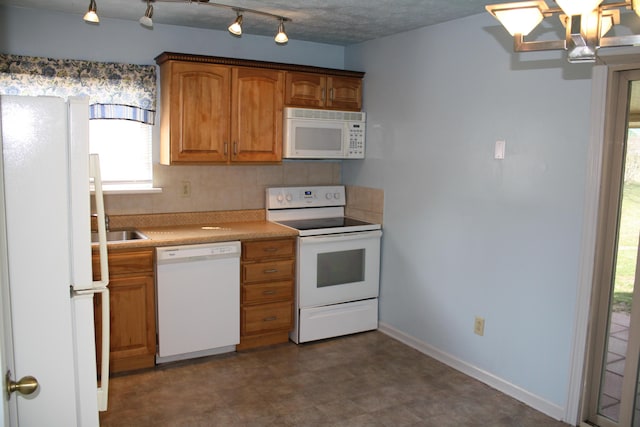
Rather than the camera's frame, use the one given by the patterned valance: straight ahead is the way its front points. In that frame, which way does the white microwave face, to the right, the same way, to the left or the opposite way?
the same way

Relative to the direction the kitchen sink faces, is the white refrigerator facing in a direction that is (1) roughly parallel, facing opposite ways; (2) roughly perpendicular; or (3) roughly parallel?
roughly perpendicular

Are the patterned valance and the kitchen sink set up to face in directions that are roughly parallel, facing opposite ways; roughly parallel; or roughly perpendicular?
roughly parallel

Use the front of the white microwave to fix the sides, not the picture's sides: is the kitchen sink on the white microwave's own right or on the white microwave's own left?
on the white microwave's own right

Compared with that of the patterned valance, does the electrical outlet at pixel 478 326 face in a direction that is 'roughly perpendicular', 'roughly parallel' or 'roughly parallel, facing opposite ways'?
roughly perpendicular

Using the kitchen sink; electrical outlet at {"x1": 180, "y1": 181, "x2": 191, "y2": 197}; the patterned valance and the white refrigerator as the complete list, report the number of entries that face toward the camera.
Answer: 3

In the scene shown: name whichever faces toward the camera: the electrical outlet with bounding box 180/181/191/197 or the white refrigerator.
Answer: the electrical outlet

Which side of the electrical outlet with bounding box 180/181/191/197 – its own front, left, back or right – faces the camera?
front

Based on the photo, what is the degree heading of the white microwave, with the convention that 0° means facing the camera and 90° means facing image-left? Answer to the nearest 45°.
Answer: approximately 315°

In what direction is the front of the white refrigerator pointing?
to the viewer's right

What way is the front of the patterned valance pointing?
toward the camera

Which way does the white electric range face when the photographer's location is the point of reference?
facing the viewer and to the right of the viewer

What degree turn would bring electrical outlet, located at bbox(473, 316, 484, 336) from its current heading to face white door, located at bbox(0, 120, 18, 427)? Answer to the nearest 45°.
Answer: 0° — it already faces it

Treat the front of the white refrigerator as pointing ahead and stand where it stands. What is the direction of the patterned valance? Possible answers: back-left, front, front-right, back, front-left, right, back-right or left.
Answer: left

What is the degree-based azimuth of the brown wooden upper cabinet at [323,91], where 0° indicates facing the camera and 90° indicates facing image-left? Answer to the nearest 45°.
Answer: approximately 315°

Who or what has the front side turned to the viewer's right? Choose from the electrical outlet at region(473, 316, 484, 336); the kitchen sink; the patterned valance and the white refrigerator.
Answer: the white refrigerator

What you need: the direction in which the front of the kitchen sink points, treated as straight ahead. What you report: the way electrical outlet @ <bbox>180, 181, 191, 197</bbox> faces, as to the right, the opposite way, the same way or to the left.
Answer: the same way

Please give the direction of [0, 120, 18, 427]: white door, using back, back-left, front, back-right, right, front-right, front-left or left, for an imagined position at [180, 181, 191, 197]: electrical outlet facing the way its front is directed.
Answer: front

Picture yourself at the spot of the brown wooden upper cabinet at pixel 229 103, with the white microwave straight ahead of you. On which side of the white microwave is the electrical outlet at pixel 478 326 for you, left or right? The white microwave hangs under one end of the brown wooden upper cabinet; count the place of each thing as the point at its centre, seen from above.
right
